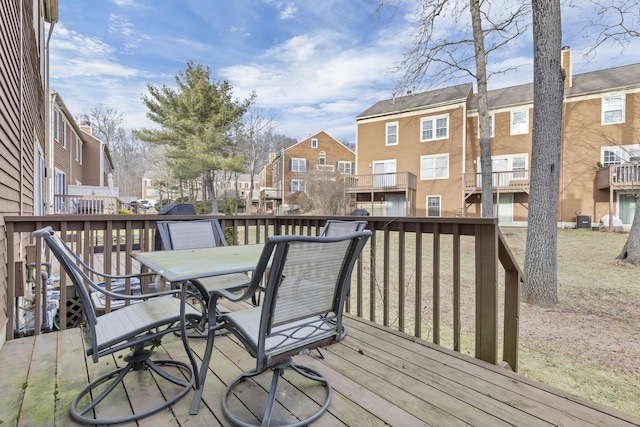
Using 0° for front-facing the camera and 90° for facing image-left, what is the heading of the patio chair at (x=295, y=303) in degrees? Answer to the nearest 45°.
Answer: approximately 135°

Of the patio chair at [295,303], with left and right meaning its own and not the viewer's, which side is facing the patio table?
front

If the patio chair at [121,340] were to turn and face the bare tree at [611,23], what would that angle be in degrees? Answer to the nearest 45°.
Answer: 0° — it already faces it

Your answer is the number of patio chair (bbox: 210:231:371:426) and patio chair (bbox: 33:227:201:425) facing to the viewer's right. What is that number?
1

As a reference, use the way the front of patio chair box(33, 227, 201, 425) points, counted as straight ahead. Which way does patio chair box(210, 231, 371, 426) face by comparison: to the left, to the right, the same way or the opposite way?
to the left

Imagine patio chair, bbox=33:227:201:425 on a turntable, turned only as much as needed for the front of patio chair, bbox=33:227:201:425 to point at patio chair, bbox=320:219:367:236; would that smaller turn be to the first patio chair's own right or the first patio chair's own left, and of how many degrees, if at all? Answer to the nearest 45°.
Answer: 0° — it already faces it

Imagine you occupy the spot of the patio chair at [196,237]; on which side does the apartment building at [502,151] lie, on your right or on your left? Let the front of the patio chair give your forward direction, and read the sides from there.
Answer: on your left

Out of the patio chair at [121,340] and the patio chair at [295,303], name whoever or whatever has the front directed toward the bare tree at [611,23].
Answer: the patio chair at [121,340]

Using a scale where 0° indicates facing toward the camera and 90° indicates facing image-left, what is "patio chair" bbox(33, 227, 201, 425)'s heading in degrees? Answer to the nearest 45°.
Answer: approximately 270°

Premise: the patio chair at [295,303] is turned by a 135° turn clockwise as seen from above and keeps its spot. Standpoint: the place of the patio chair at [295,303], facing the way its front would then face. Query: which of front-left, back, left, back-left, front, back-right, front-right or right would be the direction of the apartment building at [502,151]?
front-left

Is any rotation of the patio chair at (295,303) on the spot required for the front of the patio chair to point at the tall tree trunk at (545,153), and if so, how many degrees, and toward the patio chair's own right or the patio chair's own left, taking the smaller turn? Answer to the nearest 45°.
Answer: approximately 90° to the patio chair's own right

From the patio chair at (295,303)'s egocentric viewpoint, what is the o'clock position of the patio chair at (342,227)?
the patio chair at (342,227) is roughly at 2 o'clock from the patio chair at (295,303).

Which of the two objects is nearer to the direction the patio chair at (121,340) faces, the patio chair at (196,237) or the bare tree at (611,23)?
the bare tree

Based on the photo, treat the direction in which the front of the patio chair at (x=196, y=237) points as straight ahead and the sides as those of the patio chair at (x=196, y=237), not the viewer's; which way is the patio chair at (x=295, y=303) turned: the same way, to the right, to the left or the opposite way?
the opposite way
